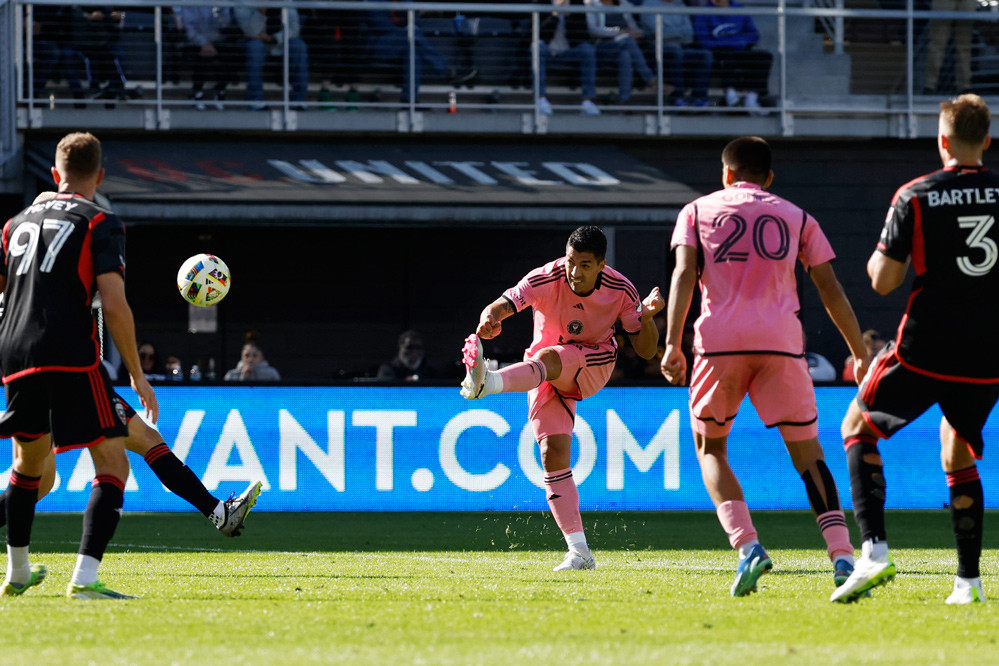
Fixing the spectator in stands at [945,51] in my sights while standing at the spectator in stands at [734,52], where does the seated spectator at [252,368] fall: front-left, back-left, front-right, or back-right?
back-right

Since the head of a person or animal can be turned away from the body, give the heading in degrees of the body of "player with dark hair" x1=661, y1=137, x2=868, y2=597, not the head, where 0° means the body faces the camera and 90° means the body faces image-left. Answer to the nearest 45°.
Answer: approximately 180°

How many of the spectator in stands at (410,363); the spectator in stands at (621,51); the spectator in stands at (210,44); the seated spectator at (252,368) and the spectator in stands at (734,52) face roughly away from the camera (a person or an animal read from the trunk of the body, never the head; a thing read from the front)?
0

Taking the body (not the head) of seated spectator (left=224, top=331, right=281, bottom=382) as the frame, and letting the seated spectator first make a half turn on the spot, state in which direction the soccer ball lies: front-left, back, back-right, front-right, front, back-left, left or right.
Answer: back

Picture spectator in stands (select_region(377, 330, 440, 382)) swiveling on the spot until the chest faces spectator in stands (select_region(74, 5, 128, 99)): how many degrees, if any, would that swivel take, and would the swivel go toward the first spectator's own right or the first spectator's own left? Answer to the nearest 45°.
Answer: approximately 135° to the first spectator's own right

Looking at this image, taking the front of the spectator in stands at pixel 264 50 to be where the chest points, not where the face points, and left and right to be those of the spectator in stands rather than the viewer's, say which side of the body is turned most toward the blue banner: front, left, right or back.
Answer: front

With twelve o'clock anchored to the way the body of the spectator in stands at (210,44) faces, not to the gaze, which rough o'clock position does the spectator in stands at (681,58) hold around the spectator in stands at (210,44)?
the spectator in stands at (681,58) is roughly at 9 o'clock from the spectator in stands at (210,44).

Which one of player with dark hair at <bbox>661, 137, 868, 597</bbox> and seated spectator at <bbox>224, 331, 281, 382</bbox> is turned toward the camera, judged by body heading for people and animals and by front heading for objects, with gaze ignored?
the seated spectator

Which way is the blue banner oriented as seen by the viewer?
toward the camera

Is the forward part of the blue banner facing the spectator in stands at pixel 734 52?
no

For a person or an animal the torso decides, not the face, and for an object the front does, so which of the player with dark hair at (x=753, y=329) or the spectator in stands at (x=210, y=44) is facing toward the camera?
the spectator in stands

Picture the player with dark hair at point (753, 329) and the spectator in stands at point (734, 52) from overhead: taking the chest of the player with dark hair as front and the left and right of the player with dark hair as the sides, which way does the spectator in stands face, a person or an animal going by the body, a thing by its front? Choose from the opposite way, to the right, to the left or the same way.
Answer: the opposite way

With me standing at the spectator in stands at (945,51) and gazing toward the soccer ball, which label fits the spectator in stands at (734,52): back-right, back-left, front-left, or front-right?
front-right

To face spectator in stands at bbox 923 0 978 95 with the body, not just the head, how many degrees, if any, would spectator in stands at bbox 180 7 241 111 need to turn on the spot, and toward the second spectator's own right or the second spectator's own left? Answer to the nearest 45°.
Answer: approximately 90° to the second spectator's own left

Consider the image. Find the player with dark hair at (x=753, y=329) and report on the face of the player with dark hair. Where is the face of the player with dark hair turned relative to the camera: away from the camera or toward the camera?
away from the camera

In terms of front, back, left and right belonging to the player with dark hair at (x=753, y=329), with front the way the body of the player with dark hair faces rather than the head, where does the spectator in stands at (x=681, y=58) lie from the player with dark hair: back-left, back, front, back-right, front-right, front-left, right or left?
front

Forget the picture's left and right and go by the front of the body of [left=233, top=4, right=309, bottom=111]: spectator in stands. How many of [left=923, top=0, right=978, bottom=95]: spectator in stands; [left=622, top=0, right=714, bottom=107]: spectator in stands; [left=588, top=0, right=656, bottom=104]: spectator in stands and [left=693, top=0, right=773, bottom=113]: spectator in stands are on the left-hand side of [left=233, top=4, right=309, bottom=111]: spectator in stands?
4

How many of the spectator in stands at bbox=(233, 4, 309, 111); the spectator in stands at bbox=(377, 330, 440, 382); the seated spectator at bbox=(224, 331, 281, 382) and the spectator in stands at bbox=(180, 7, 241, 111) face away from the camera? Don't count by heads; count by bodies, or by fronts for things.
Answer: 0

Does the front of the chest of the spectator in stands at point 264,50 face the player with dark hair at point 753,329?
yes

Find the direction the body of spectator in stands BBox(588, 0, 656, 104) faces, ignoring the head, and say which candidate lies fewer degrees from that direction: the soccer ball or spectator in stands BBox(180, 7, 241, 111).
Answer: the soccer ball

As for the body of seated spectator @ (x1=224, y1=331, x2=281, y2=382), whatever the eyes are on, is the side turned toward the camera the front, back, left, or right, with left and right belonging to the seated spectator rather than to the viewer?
front

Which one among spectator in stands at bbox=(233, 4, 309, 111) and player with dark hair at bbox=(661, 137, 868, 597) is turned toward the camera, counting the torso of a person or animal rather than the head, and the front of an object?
the spectator in stands

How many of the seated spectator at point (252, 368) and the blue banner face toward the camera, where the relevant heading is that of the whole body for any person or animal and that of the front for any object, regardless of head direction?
2
